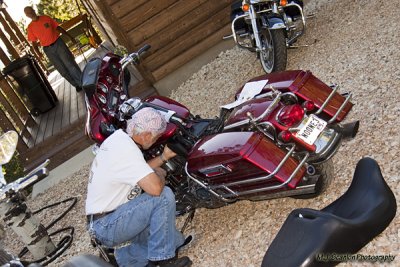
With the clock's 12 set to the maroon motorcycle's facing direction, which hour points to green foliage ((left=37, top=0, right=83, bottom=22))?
The green foliage is roughly at 1 o'clock from the maroon motorcycle.

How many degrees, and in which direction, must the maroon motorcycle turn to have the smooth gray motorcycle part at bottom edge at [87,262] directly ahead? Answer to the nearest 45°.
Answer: approximately 90° to its left

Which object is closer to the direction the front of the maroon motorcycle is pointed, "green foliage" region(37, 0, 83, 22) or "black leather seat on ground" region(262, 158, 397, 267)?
the green foliage

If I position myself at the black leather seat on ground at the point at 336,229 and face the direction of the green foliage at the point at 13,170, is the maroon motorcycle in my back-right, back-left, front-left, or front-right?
front-right

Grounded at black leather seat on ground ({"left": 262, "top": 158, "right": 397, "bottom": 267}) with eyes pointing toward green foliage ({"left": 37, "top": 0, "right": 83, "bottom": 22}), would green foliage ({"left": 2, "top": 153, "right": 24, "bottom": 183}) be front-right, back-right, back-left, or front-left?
front-left

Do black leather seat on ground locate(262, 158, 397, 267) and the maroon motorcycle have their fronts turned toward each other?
no

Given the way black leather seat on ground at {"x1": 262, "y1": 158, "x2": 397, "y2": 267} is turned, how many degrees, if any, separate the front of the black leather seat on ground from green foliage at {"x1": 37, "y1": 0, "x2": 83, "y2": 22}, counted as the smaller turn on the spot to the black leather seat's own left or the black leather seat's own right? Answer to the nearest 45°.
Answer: approximately 45° to the black leather seat's own left

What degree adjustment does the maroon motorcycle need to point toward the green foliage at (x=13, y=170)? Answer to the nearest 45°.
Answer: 0° — it already faces it

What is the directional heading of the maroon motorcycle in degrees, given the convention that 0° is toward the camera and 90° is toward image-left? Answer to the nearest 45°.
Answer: approximately 135°

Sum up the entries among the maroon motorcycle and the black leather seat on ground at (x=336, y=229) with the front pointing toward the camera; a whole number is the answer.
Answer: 0
